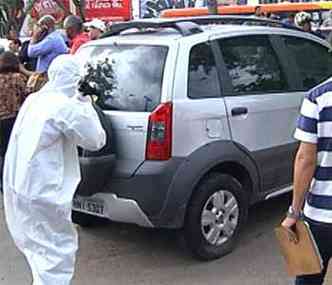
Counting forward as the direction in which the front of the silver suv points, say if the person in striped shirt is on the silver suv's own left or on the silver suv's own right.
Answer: on the silver suv's own right

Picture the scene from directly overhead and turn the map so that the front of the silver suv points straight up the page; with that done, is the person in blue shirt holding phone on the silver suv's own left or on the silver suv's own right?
on the silver suv's own left

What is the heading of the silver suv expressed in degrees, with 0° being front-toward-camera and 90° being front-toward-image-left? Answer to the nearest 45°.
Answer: approximately 225°
